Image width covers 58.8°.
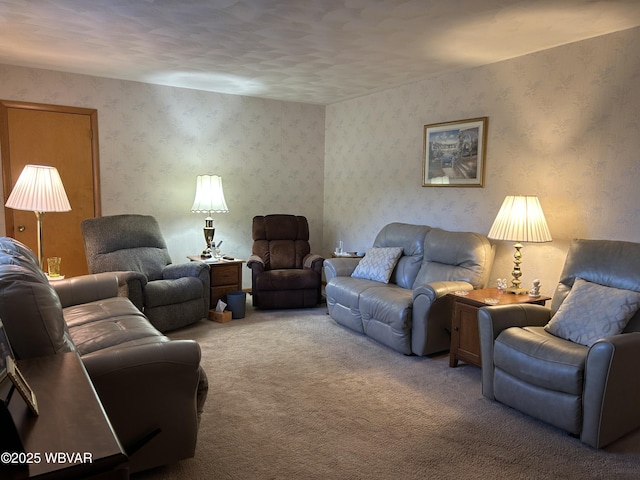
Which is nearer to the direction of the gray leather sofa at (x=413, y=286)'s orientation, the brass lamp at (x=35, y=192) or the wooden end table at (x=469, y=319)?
the brass lamp

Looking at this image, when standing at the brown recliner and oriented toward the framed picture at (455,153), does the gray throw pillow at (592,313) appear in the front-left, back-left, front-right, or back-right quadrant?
front-right

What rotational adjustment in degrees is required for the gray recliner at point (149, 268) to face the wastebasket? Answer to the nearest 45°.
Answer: approximately 45° to its left

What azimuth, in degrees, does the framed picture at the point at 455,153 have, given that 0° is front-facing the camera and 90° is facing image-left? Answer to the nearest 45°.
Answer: approximately 45°

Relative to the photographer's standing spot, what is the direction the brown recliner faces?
facing the viewer

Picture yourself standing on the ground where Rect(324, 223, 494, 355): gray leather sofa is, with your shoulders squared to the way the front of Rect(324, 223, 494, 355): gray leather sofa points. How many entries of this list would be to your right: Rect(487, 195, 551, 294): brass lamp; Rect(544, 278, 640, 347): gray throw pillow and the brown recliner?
1

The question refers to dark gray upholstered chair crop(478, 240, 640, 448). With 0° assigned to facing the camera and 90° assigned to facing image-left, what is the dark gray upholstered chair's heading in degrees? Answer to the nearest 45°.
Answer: approximately 45°

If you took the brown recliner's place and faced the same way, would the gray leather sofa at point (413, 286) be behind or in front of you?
in front

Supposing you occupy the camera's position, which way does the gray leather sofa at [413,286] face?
facing the viewer and to the left of the viewer

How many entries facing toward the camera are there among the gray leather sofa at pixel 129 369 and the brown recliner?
1

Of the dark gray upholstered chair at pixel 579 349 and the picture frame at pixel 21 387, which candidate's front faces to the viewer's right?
the picture frame

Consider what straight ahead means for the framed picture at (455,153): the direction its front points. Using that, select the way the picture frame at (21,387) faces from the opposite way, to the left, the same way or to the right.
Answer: the opposite way

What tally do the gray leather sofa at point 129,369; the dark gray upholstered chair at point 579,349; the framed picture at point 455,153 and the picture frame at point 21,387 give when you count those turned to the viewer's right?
2

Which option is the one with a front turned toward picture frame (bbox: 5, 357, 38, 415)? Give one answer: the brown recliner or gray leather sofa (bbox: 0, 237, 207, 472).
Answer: the brown recliner

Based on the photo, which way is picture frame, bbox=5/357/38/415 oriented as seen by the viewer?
to the viewer's right

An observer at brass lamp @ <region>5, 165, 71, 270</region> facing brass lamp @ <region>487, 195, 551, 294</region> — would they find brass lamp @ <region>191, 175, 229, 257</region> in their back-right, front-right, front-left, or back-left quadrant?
front-left

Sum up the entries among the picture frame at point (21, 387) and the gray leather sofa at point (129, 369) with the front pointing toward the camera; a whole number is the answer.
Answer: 0

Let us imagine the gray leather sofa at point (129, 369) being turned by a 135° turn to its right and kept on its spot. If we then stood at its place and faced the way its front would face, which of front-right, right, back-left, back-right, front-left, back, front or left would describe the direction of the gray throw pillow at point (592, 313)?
back-left
